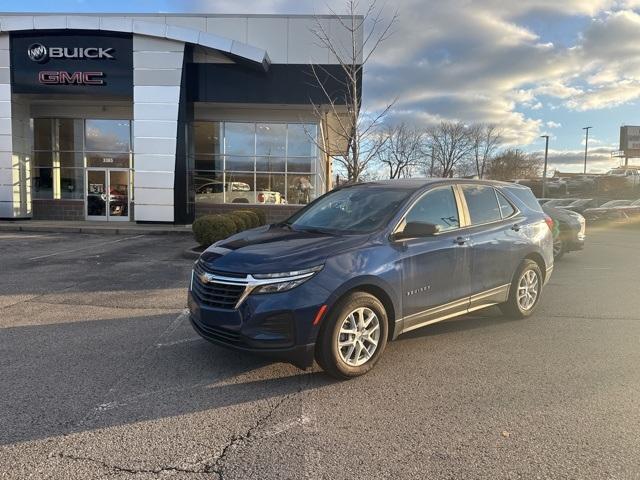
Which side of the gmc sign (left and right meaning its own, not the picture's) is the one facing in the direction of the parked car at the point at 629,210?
left

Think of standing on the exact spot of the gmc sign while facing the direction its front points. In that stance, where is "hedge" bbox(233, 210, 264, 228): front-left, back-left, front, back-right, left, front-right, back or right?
front-left

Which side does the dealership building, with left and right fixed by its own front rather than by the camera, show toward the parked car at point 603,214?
left

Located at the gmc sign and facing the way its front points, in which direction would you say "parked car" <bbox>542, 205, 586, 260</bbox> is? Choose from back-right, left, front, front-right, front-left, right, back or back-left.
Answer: front-left

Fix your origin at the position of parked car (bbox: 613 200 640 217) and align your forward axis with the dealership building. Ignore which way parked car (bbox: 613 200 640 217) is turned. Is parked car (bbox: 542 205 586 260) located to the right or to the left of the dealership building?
left

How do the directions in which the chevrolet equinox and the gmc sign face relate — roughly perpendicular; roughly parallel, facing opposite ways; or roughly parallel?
roughly perpendicular

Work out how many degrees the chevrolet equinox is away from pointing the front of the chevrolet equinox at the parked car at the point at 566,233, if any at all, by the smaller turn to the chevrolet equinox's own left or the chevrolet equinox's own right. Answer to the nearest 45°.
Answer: approximately 180°

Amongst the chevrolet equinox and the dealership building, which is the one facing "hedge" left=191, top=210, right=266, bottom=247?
the dealership building

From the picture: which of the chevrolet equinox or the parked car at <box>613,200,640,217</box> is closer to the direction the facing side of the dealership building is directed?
the chevrolet equinox
